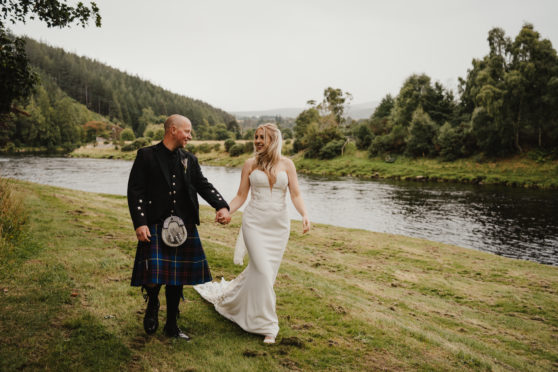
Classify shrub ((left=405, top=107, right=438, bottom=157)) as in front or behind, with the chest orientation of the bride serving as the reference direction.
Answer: behind

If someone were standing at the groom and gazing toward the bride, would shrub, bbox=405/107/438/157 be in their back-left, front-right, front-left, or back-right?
front-left

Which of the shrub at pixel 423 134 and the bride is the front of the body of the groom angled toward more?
the bride

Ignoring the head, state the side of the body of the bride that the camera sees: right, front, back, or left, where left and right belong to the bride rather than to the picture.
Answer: front

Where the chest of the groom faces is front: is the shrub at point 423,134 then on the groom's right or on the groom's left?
on the groom's left

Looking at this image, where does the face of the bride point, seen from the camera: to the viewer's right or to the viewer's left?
to the viewer's left

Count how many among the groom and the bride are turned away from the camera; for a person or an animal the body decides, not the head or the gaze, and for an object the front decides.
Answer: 0

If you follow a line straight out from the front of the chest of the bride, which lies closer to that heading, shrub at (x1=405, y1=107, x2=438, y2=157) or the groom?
the groom

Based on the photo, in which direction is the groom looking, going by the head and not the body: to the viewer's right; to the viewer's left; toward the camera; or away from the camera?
to the viewer's right
